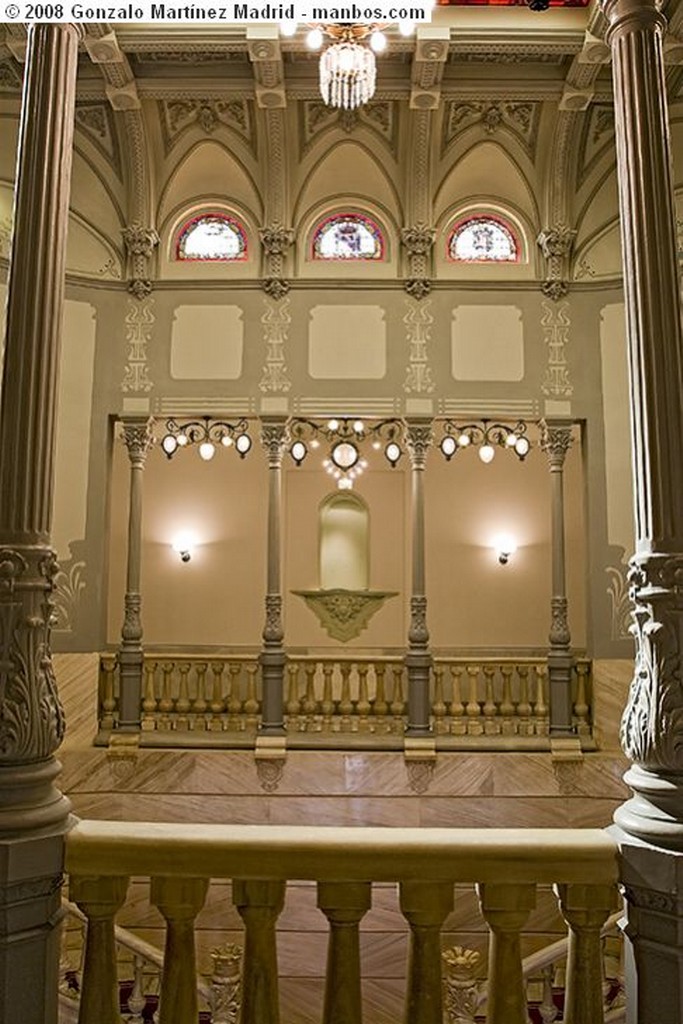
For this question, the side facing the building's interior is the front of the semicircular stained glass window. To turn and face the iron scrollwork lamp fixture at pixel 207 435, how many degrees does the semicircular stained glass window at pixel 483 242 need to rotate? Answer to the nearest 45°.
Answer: approximately 90° to its right

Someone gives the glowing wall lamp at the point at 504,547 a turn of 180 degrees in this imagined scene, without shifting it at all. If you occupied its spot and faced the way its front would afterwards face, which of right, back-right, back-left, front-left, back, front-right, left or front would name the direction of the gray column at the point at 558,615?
back

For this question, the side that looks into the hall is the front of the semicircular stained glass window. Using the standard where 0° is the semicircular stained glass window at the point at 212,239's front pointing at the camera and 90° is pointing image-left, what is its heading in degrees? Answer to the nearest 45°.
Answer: approximately 0°

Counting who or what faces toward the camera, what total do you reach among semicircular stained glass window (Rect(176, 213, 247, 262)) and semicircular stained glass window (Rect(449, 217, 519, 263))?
2

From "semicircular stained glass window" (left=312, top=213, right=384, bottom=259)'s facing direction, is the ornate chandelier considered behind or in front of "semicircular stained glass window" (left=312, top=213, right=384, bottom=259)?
in front

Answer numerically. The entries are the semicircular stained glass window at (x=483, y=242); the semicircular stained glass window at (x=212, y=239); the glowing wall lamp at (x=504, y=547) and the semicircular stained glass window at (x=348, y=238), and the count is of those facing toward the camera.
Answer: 4

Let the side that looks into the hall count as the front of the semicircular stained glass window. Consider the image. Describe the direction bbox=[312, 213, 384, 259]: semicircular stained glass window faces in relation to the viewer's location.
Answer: facing the viewer

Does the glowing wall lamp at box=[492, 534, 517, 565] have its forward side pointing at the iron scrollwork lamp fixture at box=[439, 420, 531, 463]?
yes

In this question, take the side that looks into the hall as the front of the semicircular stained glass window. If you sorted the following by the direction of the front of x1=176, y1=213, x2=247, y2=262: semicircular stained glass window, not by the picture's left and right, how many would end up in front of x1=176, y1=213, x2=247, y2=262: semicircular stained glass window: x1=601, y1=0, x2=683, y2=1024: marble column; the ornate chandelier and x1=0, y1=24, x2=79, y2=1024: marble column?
3

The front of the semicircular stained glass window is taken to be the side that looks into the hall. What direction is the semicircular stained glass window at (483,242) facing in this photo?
toward the camera

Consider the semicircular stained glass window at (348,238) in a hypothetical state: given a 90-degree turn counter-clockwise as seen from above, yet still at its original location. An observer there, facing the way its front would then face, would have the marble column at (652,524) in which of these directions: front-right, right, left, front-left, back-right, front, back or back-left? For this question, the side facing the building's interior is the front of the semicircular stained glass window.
right
